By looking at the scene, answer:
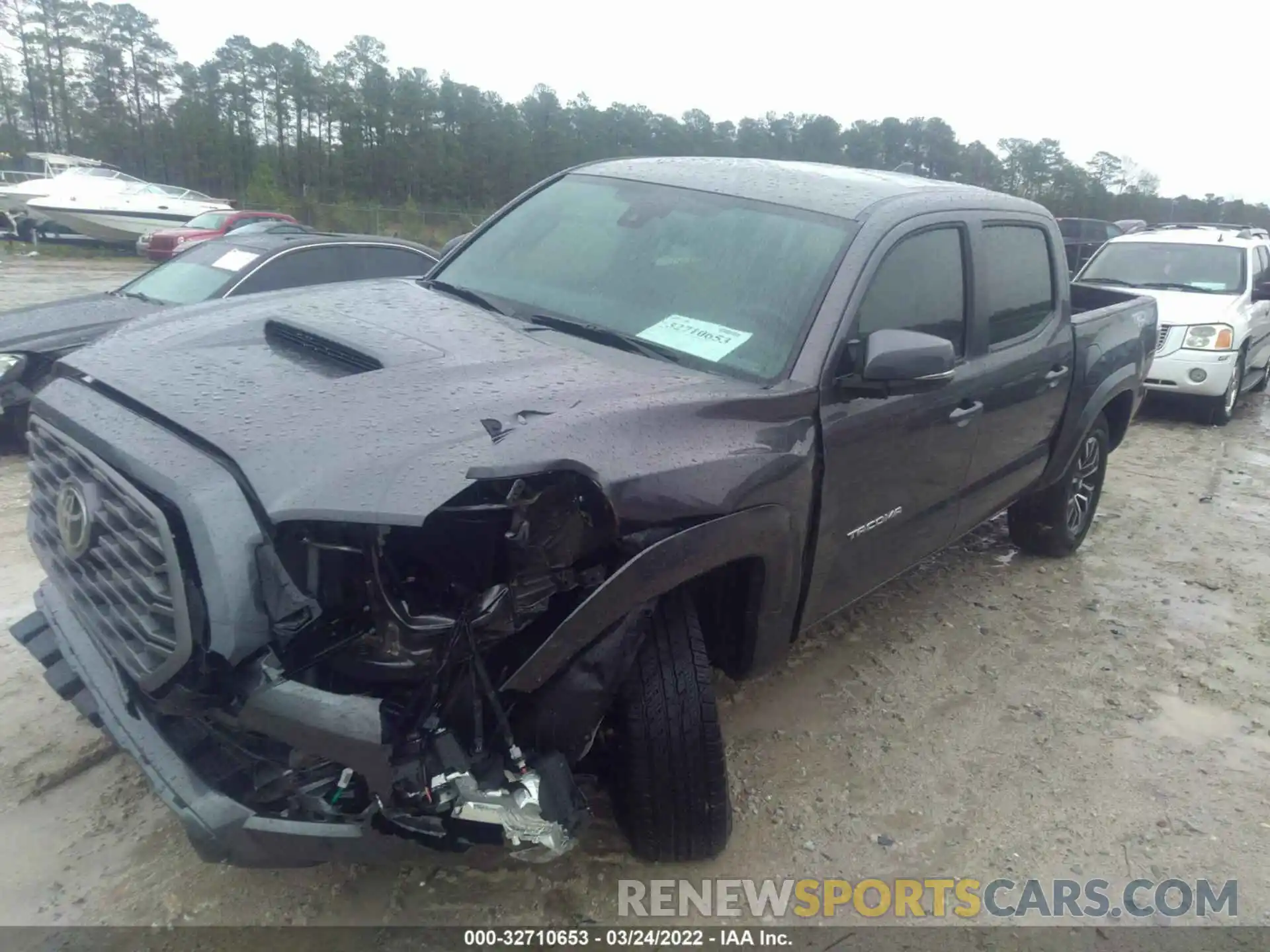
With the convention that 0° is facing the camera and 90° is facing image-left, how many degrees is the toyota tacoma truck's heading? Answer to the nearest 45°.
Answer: approximately 45°

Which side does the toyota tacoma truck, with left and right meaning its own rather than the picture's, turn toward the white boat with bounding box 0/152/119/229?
right

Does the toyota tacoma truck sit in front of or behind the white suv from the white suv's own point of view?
in front

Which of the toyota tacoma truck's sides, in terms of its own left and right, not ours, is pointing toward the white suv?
back

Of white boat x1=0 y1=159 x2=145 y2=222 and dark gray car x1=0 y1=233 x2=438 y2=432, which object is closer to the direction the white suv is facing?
the dark gray car

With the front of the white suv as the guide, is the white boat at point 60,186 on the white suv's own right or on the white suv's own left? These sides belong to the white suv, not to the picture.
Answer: on the white suv's own right

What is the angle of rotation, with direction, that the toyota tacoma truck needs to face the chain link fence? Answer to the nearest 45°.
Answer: approximately 135° to its right

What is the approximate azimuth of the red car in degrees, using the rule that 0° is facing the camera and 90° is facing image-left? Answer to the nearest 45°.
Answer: approximately 45°

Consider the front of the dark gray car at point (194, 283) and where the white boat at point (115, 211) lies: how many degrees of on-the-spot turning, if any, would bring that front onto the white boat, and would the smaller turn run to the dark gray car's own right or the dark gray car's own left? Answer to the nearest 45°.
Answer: approximately 135° to the dark gray car's own right
